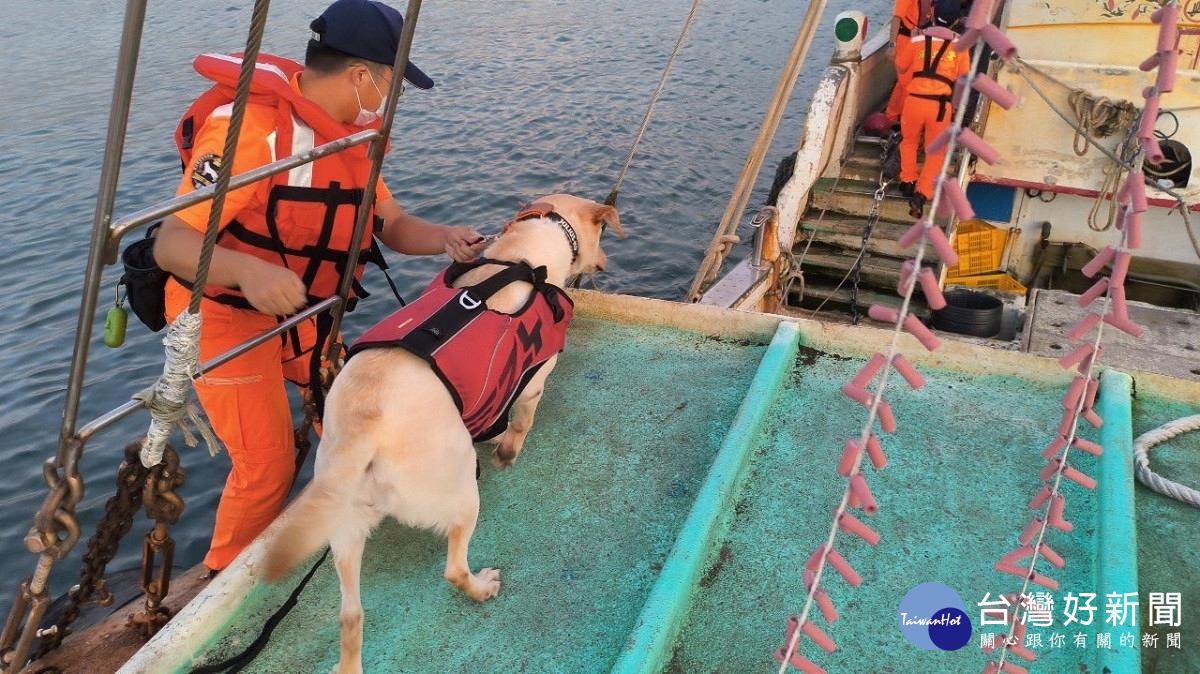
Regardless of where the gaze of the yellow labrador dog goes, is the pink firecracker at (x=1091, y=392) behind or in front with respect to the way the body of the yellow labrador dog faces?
in front

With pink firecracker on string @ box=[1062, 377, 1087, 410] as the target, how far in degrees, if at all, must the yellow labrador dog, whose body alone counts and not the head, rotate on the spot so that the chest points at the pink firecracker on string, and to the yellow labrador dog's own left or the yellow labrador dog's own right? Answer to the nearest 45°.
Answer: approximately 45° to the yellow labrador dog's own right

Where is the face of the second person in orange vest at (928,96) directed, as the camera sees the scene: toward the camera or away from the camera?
away from the camera

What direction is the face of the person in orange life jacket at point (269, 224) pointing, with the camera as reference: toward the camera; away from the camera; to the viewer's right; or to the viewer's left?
to the viewer's right

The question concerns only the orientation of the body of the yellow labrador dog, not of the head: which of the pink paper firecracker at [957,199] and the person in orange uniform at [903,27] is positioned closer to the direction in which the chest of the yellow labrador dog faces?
the person in orange uniform

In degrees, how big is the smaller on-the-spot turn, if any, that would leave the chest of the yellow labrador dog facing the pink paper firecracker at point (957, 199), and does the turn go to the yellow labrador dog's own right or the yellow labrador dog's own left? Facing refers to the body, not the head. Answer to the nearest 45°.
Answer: approximately 90° to the yellow labrador dog's own right

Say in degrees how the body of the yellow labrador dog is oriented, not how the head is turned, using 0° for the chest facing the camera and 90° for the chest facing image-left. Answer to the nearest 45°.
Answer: approximately 225°

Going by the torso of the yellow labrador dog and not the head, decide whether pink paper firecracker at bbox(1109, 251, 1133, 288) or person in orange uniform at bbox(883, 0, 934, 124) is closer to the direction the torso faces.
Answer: the person in orange uniform

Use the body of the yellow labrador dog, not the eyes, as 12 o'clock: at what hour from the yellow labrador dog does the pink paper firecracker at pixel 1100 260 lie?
The pink paper firecracker is roughly at 2 o'clock from the yellow labrador dog.

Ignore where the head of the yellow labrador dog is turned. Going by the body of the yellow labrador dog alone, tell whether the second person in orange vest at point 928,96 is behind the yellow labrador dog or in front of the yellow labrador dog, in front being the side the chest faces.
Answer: in front

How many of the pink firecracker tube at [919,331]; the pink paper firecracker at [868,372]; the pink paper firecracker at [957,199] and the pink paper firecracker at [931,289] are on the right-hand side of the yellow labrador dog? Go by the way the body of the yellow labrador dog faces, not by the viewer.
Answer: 4
